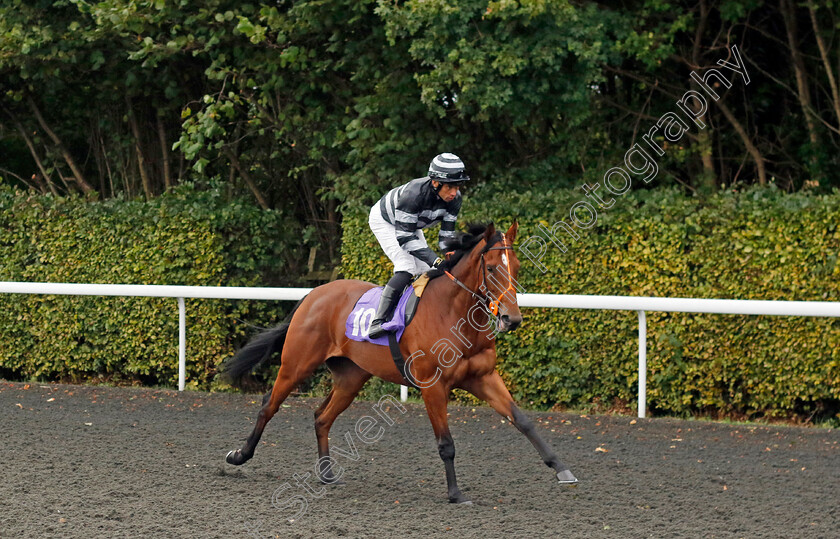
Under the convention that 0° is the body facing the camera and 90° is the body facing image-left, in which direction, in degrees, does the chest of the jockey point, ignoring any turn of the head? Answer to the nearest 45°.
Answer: approximately 315°

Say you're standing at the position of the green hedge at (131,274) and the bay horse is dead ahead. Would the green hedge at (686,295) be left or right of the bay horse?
left

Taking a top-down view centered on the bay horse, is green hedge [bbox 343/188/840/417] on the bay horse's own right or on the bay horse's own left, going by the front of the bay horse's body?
on the bay horse's own left

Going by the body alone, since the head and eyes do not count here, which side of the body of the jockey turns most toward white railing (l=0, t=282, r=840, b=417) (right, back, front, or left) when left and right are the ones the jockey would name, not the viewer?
left

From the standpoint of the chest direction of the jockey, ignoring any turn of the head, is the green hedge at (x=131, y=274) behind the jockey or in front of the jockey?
behind

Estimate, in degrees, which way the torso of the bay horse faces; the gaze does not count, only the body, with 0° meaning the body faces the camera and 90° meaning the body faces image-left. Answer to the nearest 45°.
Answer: approximately 315°

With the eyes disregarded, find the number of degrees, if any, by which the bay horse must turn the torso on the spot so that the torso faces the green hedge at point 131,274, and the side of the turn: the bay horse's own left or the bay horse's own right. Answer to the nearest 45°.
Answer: approximately 180°
